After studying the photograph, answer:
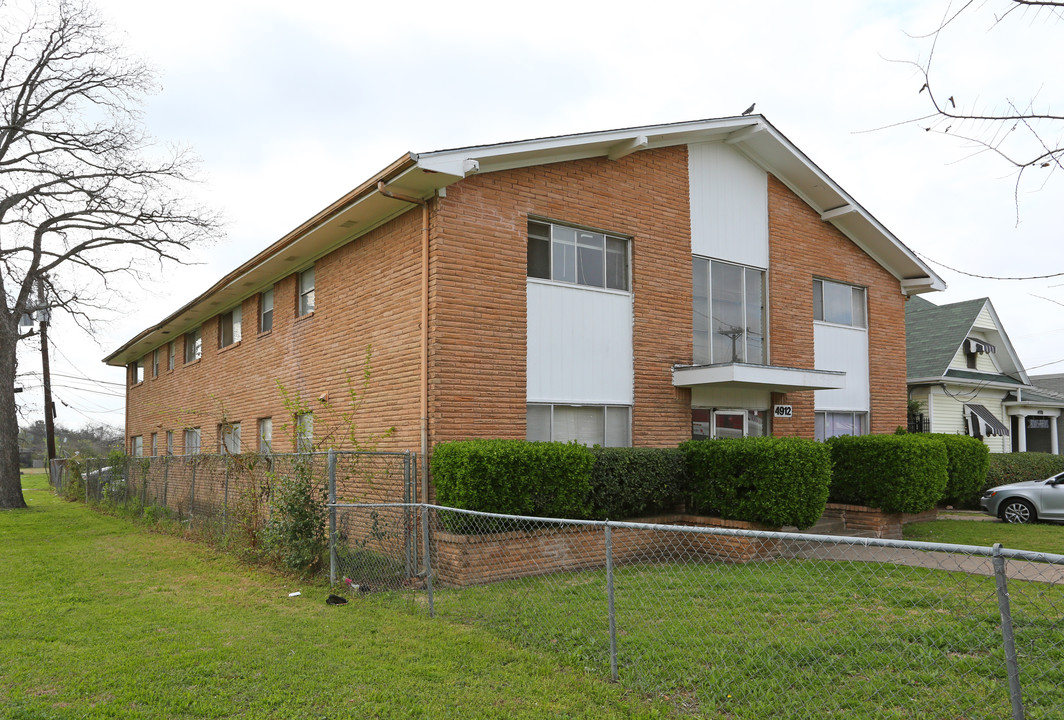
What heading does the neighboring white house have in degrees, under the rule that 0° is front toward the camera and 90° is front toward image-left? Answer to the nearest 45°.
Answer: approximately 315°

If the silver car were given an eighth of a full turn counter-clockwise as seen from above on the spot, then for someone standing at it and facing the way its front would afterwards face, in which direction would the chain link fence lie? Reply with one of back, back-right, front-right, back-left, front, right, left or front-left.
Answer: front-left

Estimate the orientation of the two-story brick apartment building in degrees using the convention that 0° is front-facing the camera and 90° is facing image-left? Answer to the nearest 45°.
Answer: approximately 315°

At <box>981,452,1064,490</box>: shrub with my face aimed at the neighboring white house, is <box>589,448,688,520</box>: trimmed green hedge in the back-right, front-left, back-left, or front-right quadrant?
back-left

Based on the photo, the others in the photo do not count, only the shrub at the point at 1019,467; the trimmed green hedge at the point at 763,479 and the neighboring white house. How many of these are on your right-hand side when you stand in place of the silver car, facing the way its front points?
2

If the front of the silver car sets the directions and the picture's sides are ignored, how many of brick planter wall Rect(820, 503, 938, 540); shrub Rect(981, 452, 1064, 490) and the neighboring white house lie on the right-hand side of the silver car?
2

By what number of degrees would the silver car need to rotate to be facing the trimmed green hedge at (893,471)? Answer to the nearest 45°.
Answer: approximately 45° to its left

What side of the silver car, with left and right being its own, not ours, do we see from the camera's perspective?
left

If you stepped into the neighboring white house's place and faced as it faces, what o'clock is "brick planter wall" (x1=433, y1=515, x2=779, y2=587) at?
The brick planter wall is roughly at 2 o'clock from the neighboring white house.
